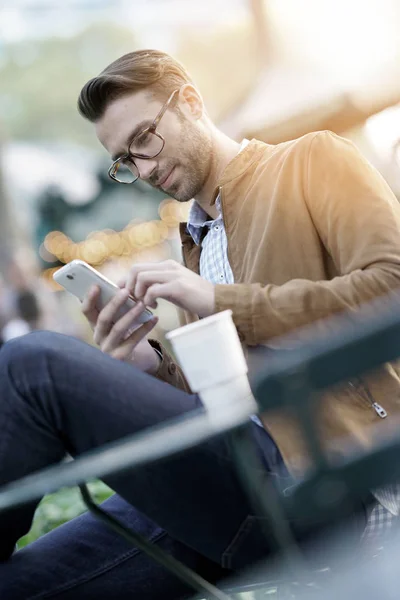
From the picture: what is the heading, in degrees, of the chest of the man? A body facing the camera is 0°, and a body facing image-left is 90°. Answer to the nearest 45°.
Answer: approximately 45°

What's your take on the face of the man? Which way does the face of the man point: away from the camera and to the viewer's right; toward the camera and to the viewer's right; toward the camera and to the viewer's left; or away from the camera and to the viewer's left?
toward the camera and to the viewer's left
